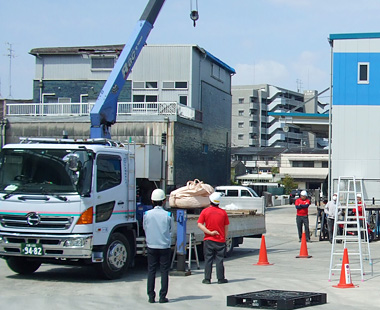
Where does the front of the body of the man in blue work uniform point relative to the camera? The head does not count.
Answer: away from the camera

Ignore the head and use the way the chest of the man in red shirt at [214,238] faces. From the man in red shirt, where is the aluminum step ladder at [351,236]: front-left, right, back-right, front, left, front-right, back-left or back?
front-right

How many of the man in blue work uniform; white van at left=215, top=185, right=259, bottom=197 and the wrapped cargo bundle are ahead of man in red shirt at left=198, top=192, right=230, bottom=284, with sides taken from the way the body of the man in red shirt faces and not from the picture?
2

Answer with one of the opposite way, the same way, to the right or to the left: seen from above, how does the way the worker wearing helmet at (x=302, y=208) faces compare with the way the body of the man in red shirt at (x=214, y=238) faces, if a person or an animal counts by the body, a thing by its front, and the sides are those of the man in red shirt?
the opposite way

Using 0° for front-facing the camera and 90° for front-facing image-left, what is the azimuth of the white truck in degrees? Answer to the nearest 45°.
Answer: approximately 45°

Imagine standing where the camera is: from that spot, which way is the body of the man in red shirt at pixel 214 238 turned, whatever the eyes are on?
away from the camera

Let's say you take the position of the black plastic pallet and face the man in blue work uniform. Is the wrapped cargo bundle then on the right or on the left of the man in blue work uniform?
right

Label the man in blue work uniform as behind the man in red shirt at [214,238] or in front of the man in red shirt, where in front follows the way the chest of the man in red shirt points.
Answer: behind

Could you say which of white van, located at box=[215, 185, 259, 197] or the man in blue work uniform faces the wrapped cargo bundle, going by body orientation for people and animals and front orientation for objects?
the man in blue work uniform

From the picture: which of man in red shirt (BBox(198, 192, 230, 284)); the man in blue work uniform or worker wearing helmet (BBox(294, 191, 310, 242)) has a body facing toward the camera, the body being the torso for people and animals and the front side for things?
the worker wearing helmet

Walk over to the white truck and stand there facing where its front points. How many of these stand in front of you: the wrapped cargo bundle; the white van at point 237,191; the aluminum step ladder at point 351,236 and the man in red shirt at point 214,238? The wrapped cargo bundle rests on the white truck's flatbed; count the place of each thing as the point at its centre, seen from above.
0

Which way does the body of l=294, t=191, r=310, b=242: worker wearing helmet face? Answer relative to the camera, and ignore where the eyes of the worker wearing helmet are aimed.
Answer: toward the camera

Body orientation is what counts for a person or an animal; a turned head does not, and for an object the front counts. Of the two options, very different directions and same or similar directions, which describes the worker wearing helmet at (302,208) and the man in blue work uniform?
very different directions

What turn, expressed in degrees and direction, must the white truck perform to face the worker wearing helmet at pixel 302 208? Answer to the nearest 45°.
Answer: approximately 180°
